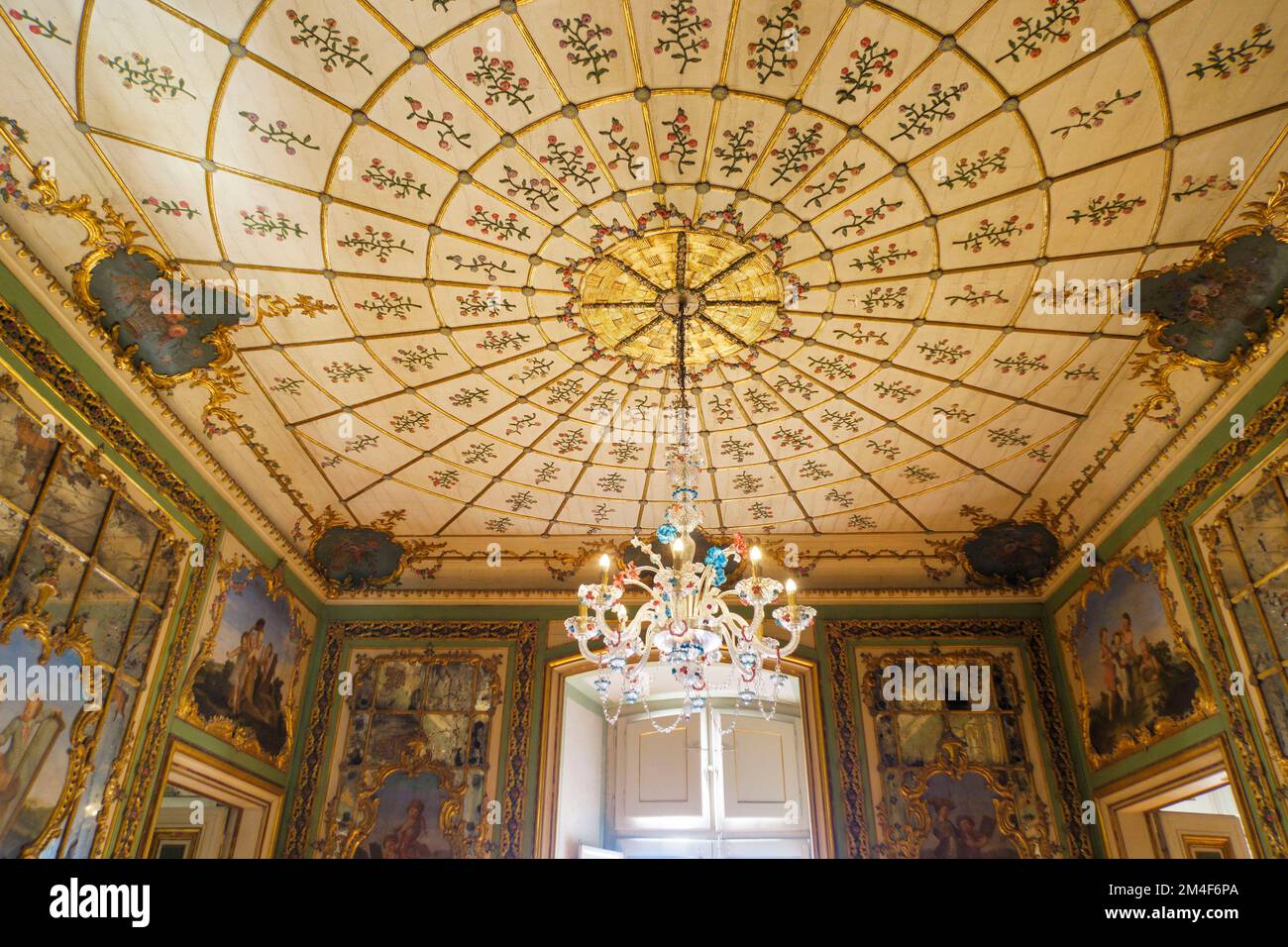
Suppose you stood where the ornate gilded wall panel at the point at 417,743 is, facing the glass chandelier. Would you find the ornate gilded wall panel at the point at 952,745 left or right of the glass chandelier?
left

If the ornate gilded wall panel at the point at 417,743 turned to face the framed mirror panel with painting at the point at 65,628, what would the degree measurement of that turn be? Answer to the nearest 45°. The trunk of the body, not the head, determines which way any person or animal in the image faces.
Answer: approximately 45° to its right

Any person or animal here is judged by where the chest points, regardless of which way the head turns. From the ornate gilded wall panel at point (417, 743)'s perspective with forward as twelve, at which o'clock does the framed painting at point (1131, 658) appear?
the framed painting at point (1131, 658) is roughly at 10 o'clock from the ornate gilded wall panel at point (417, 743).

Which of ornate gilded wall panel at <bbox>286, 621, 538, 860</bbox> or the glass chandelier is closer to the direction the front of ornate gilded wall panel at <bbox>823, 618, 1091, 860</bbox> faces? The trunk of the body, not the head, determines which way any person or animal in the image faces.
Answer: the glass chandelier

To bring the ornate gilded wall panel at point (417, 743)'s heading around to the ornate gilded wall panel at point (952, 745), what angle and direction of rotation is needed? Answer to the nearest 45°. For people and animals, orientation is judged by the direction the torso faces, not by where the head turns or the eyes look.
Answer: approximately 90° to its left

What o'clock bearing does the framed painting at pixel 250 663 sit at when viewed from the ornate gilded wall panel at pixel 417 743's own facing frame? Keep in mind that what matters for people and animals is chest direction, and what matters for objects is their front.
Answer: the framed painting at pixel 250 663 is roughly at 2 o'clock from the ornate gilded wall panel at pixel 417 743.

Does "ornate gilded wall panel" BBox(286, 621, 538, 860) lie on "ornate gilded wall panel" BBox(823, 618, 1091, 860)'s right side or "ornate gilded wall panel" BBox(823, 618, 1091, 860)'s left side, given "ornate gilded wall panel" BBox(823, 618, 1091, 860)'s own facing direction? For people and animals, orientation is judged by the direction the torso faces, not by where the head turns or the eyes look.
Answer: on its right

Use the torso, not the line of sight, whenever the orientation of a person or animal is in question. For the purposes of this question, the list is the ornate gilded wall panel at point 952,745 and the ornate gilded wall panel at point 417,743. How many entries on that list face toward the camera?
2

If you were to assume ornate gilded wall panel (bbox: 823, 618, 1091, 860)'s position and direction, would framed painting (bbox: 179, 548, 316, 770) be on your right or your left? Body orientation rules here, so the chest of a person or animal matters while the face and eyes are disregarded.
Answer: on your right

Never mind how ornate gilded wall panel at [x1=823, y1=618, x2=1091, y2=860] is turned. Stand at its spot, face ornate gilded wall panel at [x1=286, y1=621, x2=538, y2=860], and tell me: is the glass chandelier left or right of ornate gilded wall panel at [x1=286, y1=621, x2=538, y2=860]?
left

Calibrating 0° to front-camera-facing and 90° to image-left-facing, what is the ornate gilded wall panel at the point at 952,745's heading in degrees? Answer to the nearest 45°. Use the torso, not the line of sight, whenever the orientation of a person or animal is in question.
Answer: approximately 0°
